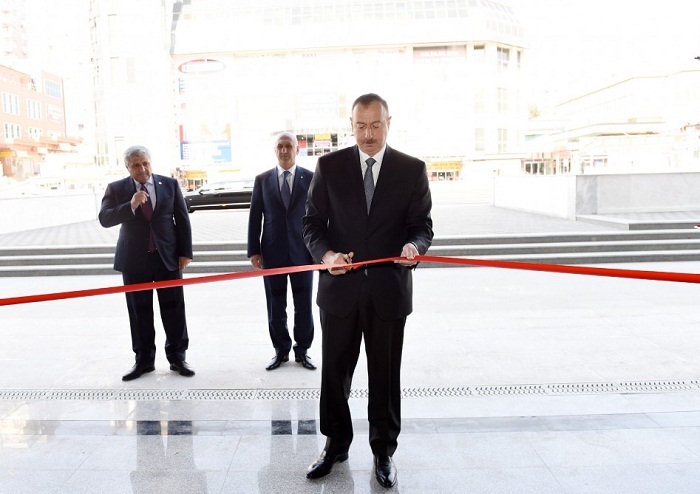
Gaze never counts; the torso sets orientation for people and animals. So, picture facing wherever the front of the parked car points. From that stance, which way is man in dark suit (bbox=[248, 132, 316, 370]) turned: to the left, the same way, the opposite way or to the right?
to the left

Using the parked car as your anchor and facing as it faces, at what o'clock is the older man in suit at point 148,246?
The older man in suit is roughly at 9 o'clock from the parked car.

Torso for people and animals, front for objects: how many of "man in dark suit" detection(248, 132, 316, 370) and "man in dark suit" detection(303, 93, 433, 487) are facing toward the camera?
2

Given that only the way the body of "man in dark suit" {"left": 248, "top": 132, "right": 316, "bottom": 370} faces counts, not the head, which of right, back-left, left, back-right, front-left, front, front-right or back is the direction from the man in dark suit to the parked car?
back

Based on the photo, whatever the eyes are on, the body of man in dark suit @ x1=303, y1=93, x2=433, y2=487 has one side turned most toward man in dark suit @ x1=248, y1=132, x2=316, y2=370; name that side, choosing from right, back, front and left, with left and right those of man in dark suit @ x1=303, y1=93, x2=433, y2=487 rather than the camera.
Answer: back

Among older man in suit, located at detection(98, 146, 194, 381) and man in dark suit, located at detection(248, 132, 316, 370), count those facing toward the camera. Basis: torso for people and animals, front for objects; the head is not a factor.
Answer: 2

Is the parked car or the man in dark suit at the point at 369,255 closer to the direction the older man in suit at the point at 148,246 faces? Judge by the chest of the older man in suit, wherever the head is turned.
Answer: the man in dark suit

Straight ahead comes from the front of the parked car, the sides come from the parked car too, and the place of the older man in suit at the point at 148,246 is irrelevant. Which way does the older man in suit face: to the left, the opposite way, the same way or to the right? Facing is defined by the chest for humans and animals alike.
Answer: to the left

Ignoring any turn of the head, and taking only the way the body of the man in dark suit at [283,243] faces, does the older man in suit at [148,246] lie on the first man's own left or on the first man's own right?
on the first man's own right

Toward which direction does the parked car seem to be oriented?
to the viewer's left

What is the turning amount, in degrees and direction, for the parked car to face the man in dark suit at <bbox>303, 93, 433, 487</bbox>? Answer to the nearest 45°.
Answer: approximately 90° to its left

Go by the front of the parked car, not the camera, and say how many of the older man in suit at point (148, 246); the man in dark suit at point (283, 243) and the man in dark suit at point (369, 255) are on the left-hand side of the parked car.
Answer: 3

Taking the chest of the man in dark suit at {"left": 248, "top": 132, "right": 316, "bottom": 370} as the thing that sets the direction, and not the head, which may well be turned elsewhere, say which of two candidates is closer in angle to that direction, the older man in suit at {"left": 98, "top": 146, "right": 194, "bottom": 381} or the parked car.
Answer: the older man in suit

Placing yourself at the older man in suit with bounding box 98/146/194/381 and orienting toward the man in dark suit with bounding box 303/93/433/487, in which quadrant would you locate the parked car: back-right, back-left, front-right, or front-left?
back-left
